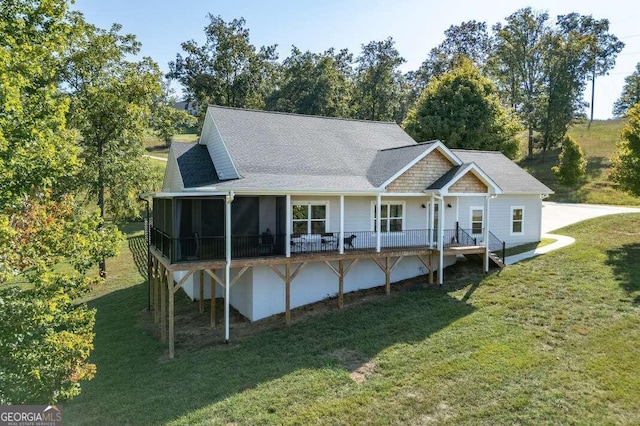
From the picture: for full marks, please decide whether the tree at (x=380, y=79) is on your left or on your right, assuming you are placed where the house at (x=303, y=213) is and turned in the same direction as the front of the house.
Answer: on your left

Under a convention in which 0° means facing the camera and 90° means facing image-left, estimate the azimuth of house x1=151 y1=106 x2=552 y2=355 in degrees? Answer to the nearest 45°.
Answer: approximately 315°

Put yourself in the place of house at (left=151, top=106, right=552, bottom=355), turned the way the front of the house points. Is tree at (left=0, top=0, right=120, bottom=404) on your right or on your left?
on your right

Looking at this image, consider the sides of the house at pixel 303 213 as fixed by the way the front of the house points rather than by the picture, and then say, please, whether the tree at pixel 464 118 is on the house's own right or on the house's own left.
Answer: on the house's own left

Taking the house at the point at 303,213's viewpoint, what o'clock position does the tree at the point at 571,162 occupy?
The tree is roughly at 9 o'clock from the house.

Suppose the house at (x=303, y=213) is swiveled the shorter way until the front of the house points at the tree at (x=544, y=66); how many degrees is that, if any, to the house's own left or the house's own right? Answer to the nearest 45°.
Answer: approximately 90° to the house's own left

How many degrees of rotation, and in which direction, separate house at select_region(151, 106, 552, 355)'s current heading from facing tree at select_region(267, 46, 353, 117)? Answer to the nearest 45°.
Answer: approximately 135° to its left

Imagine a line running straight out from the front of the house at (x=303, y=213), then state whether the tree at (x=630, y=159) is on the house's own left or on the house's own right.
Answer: on the house's own left

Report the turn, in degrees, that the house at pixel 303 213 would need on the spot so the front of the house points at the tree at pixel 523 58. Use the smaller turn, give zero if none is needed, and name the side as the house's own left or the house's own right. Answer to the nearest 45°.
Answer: approximately 90° to the house's own left
